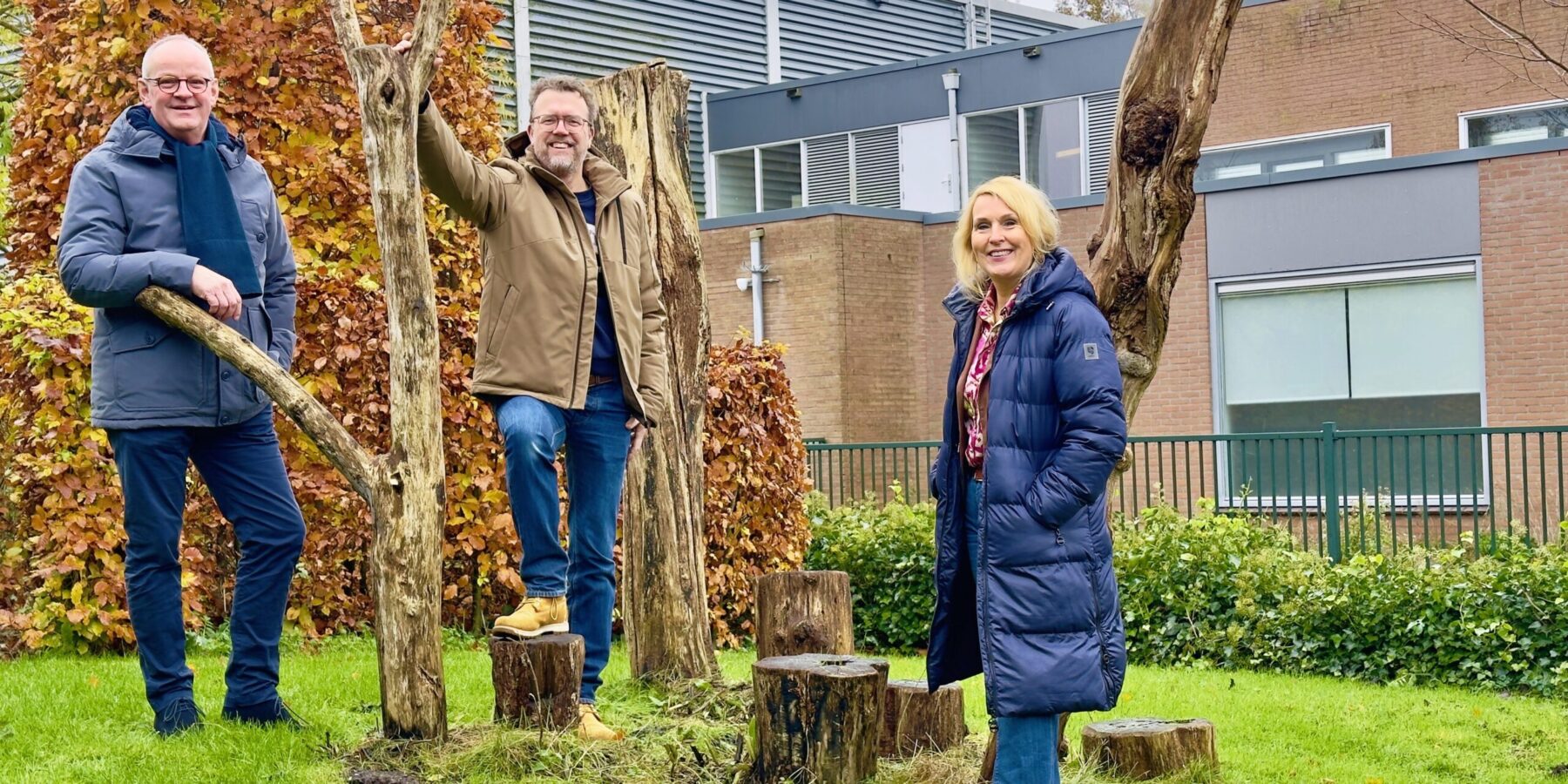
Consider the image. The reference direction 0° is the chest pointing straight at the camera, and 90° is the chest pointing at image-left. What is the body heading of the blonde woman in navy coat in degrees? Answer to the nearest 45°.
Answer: approximately 45°

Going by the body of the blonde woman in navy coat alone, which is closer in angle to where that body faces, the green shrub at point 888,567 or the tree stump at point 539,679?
the tree stump

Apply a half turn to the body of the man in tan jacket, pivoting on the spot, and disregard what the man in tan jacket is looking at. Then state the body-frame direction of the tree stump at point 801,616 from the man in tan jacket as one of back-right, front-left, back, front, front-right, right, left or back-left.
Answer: front-right

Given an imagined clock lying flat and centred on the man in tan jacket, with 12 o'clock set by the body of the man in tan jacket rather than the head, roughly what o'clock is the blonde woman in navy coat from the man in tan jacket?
The blonde woman in navy coat is roughly at 10 o'clock from the man in tan jacket.

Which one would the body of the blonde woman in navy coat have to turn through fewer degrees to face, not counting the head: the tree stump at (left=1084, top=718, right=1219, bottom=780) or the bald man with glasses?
the bald man with glasses

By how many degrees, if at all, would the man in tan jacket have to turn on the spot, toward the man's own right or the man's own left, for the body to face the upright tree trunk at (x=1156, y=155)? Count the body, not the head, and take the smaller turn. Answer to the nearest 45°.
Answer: approximately 90° to the man's own left

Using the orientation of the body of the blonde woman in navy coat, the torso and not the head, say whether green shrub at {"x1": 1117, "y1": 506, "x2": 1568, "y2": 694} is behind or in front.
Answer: behind

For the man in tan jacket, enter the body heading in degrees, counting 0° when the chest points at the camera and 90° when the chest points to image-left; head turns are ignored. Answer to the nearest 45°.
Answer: approximately 0°

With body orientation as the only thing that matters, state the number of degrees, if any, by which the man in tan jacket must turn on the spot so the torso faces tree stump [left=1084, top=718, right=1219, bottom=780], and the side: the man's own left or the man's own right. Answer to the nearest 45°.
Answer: approximately 90° to the man's own left

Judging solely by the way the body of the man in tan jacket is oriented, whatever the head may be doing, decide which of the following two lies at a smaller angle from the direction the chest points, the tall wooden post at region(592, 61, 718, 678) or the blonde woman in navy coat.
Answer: the blonde woman in navy coat

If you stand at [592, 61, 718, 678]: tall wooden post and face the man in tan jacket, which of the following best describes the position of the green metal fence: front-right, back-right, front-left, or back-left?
back-left
